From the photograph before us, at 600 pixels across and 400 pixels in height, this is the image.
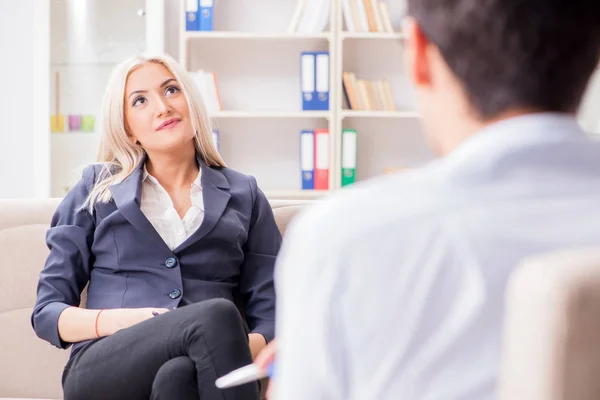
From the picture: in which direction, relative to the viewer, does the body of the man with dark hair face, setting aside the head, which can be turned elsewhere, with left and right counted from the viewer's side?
facing away from the viewer and to the left of the viewer

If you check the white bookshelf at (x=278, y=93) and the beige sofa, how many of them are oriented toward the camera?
2

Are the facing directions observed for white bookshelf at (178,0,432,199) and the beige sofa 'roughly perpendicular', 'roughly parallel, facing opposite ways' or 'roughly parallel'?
roughly parallel

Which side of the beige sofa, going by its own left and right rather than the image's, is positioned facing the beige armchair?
front

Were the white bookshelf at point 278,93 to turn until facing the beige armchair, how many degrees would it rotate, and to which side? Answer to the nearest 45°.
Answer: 0° — it already faces it

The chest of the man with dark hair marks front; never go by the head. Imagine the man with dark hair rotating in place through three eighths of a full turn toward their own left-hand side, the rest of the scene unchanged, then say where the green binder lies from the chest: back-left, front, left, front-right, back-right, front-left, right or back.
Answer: back

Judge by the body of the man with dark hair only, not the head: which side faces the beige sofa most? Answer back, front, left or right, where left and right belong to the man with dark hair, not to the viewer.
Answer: front

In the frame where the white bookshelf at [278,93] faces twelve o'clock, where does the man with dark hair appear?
The man with dark hair is roughly at 12 o'clock from the white bookshelf.

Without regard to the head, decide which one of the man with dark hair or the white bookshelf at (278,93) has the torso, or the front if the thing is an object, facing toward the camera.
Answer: the white bookshelf

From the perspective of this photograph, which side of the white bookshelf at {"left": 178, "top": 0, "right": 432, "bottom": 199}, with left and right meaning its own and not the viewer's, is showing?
front

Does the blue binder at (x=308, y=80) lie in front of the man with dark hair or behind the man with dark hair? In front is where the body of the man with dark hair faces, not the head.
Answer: in front

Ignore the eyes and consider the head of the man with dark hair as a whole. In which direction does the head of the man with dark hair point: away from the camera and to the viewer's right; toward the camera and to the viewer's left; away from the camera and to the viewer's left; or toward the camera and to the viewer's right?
away from the camera and to the viewer's left

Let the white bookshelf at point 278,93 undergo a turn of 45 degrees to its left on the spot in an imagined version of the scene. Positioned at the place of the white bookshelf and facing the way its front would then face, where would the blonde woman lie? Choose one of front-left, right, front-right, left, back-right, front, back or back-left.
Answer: front-right

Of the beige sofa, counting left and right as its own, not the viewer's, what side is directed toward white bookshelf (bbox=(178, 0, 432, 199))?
back

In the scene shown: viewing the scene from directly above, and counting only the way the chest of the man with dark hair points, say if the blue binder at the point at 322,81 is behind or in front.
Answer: in front

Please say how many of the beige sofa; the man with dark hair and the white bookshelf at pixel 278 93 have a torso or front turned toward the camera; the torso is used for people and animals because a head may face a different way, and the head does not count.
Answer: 2

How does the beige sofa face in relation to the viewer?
toward the camera
